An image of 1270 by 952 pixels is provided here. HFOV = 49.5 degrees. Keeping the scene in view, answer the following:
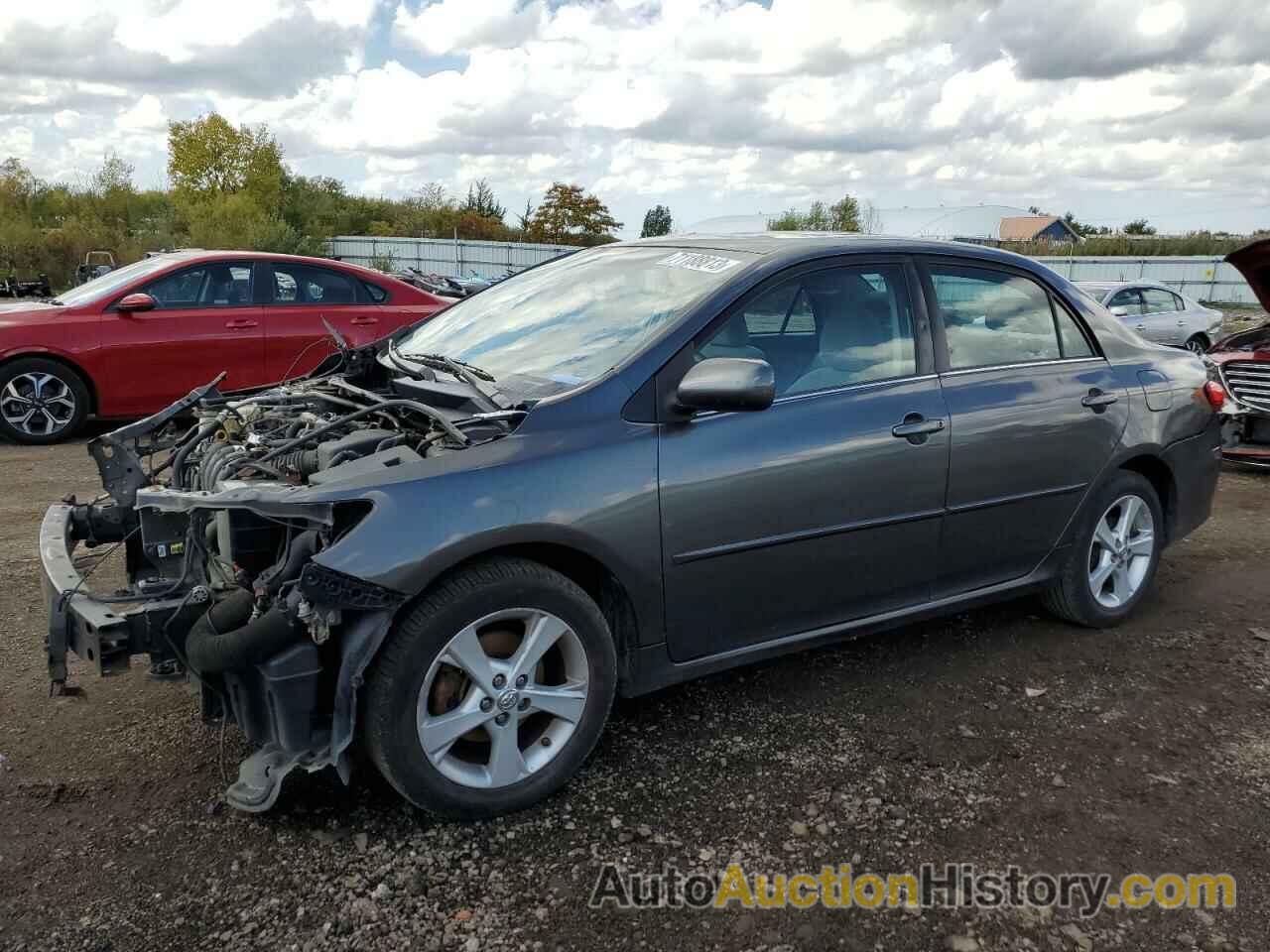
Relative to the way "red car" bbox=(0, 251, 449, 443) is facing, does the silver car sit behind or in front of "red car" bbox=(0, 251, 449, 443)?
behind

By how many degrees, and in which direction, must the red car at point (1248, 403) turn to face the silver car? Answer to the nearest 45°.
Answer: approximately 135° to its right

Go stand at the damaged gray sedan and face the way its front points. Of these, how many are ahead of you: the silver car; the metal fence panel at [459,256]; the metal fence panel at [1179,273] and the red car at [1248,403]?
0

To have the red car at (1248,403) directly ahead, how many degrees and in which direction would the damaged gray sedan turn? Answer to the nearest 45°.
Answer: approximately 180°

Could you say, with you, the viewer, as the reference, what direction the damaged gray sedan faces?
facing the viewer and to the left of the viewer

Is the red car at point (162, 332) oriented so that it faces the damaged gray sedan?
no

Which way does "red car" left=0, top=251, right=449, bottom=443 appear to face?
to the viewer's left

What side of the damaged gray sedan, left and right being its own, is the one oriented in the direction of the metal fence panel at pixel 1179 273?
back

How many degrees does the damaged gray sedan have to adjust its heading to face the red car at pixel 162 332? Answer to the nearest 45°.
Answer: approximately 90° to its right

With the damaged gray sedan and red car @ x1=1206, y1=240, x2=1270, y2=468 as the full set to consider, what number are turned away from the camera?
0

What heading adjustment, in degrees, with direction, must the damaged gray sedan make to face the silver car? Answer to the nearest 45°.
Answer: approximately 180°

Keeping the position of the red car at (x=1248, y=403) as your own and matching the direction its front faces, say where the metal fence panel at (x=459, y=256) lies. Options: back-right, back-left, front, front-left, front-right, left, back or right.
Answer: right

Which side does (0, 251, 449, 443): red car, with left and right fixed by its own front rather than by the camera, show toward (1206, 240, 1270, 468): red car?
back
